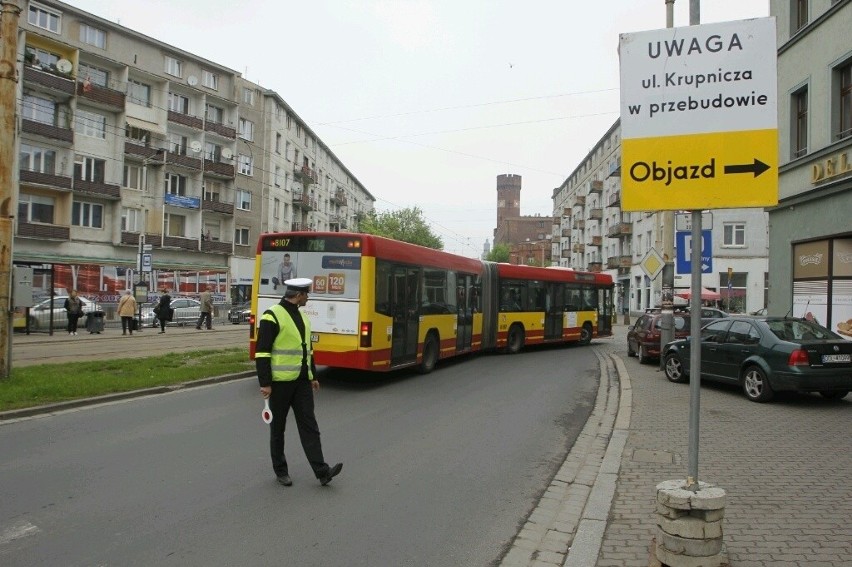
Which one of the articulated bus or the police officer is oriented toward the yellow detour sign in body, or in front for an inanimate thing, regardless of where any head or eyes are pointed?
the police officer

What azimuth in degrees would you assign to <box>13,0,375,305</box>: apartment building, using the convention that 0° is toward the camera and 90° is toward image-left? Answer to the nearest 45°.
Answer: approximately 315°

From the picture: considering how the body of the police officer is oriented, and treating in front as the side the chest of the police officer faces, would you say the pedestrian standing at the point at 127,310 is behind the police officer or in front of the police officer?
behind

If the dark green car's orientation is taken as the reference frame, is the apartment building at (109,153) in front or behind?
in front

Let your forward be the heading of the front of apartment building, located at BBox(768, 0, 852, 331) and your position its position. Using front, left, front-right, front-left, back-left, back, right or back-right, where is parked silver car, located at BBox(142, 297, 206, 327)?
front-right

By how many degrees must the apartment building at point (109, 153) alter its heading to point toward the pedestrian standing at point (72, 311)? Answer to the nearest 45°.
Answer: approximately 45° to its right

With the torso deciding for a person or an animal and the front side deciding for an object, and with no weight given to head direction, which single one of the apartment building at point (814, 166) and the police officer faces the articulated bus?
the apartment building

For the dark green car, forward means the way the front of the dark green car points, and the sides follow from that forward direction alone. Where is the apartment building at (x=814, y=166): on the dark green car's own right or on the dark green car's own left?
on the dark green car's own right
